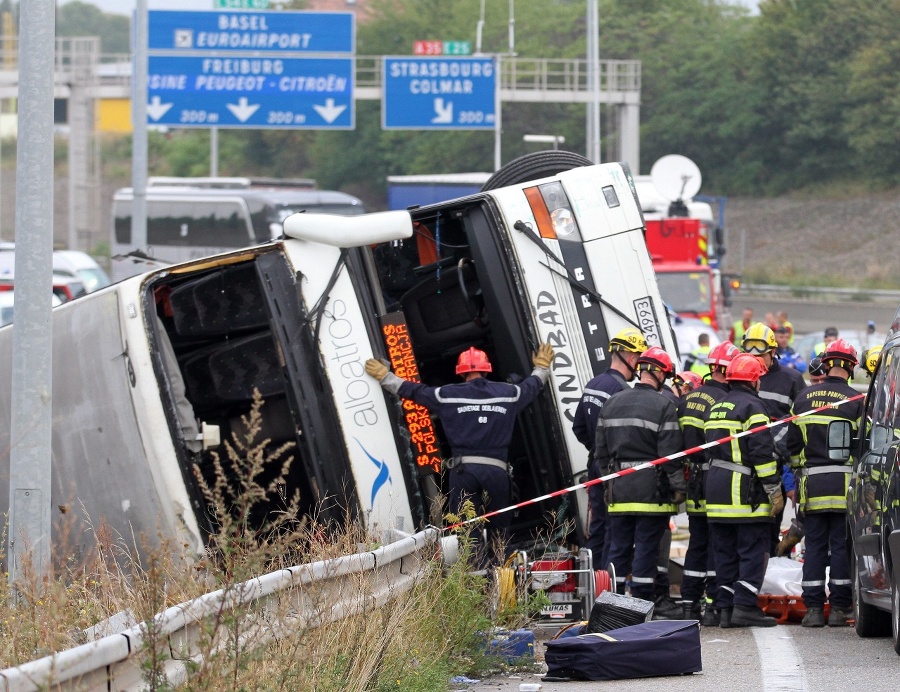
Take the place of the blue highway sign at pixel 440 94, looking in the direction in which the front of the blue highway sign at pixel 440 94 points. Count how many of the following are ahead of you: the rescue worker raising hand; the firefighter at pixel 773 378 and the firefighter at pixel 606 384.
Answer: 3

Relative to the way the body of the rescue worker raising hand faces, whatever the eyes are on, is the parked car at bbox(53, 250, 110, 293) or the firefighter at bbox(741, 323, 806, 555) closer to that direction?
the parked car

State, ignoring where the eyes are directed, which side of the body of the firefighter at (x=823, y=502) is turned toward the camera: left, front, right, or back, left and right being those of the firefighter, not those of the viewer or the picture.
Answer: back

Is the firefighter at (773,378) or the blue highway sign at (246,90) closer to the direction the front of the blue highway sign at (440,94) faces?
the firefighter

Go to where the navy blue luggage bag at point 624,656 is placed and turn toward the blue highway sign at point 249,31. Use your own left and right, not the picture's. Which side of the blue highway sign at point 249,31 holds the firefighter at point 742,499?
right

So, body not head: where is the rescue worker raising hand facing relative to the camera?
away from the camera

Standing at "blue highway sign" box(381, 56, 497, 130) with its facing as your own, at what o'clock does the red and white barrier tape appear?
The red and white barrier tape is roughly at 12 o'clock from the blue highway sign.

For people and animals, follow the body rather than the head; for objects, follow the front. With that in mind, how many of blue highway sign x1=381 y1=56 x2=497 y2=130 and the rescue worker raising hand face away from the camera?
1
